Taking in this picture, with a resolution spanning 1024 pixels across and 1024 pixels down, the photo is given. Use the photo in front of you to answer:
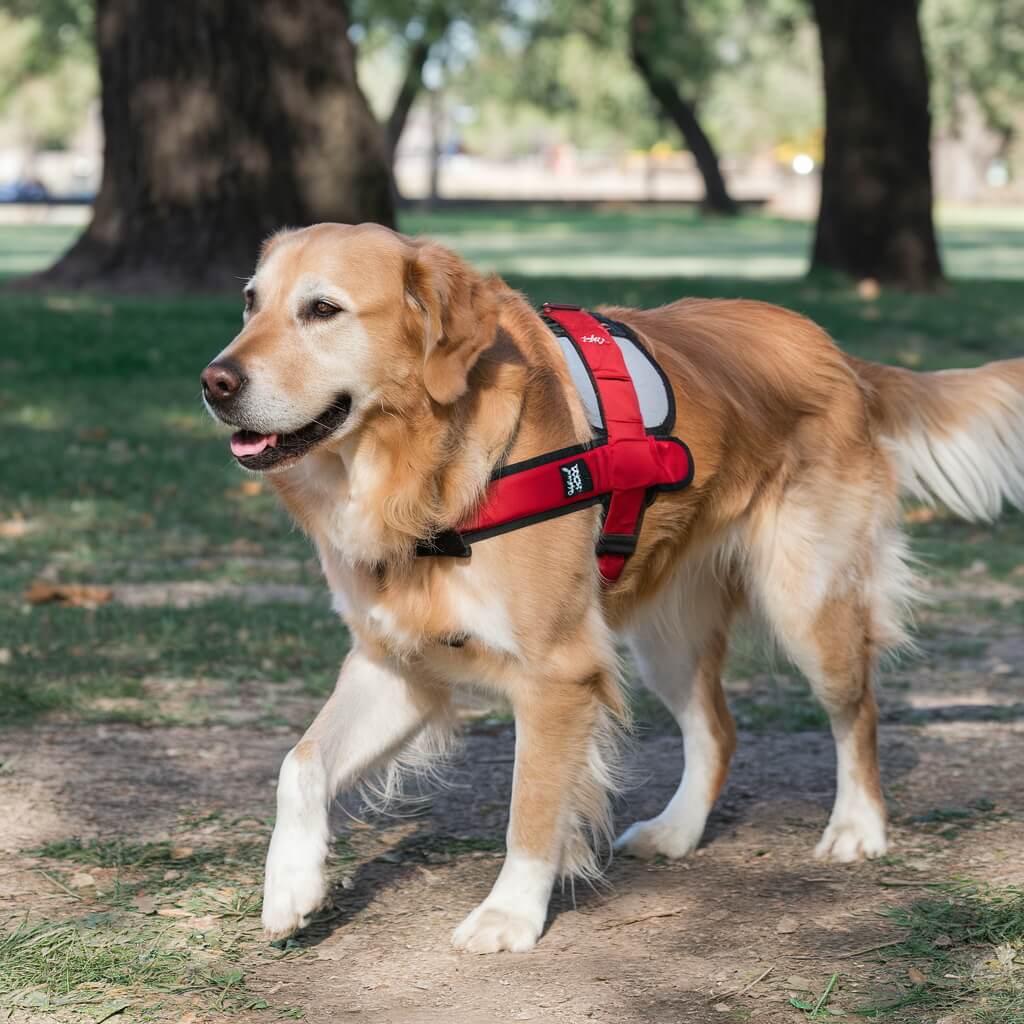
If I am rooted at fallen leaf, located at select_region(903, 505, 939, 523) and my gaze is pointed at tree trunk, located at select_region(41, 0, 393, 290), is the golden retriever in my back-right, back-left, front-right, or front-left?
back-left

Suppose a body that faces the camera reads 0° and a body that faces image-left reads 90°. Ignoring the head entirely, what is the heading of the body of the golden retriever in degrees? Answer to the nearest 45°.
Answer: approximately 45°

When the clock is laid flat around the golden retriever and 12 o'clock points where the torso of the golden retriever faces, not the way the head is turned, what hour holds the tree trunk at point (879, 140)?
The tree trunk is roughly at 5 o'clock from the golden retriever.

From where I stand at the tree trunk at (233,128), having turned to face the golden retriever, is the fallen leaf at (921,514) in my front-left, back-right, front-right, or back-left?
front-left

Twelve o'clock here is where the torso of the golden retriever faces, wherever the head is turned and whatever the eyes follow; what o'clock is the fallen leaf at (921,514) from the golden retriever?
The fallen leaf is roughly at 5 o'clock from the golden retriever.

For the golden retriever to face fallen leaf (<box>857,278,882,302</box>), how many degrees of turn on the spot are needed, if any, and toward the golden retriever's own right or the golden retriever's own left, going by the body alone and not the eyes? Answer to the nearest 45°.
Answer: approximately 135° to the golden retriever's own right
